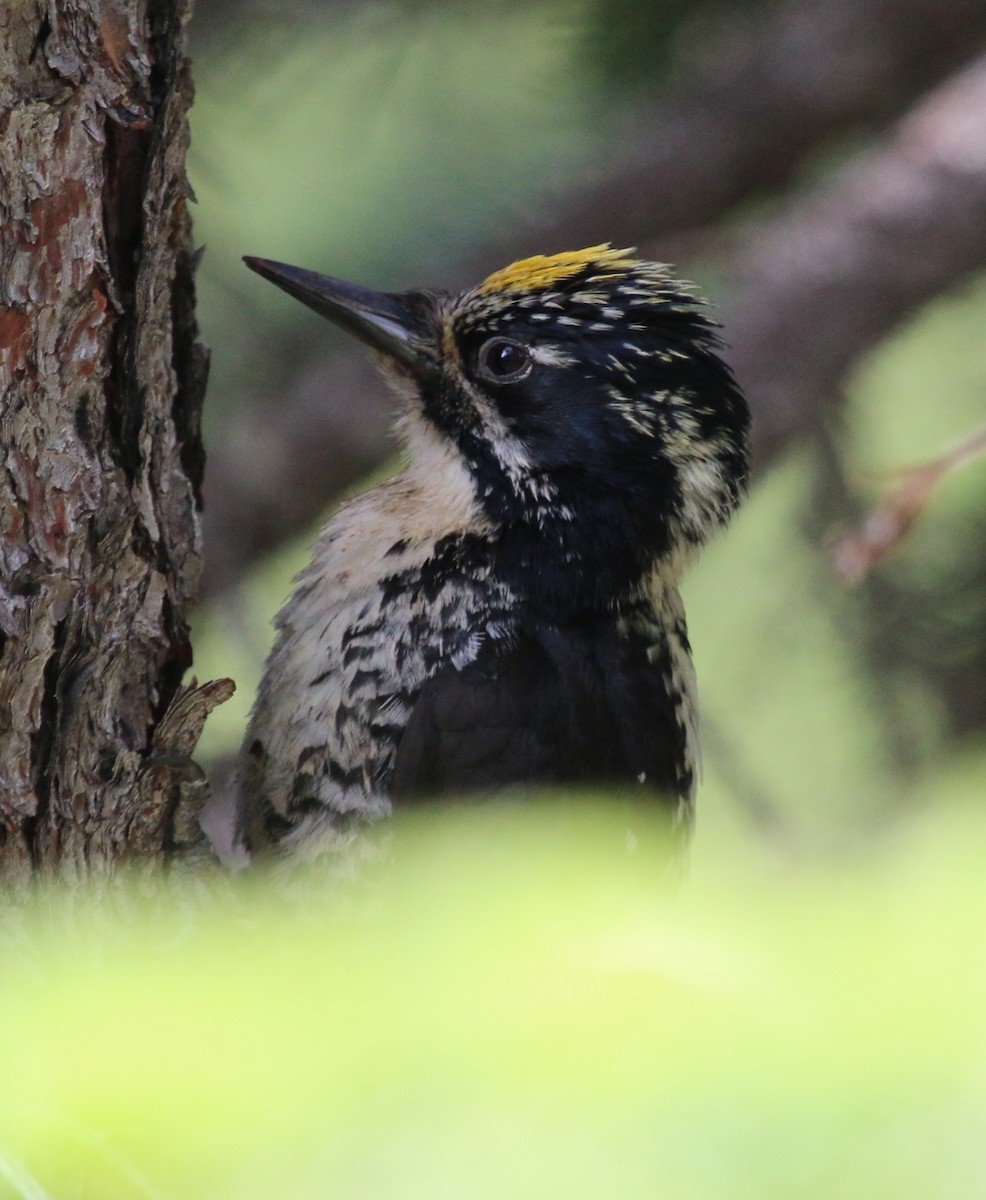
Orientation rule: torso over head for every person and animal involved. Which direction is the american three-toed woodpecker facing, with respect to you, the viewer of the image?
facing to the left of the viewer

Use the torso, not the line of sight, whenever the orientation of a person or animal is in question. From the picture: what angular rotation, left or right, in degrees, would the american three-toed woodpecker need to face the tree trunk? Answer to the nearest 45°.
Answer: approximately 45° to its left

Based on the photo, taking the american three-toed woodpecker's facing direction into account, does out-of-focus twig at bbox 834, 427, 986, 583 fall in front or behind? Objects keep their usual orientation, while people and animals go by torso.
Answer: behind

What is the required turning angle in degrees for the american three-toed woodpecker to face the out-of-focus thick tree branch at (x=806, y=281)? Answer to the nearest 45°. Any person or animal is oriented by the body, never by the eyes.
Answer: approximately 135° to its right

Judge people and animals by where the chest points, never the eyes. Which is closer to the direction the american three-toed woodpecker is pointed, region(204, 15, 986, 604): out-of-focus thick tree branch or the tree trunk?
the tree trunk

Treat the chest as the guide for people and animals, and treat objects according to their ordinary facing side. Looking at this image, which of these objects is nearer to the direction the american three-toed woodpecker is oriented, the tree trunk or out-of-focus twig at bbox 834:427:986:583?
the tree trunk
